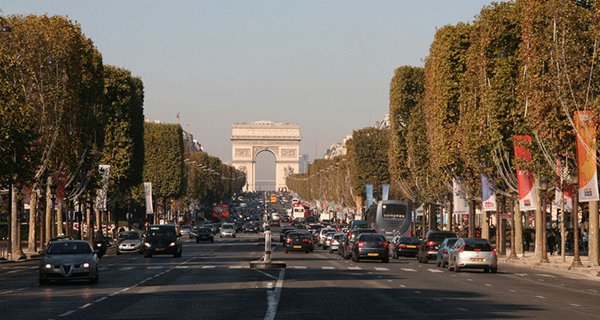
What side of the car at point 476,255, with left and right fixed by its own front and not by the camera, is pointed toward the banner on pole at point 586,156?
right

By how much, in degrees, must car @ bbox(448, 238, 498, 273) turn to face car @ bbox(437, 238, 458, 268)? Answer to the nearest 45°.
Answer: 0° — it already faces it

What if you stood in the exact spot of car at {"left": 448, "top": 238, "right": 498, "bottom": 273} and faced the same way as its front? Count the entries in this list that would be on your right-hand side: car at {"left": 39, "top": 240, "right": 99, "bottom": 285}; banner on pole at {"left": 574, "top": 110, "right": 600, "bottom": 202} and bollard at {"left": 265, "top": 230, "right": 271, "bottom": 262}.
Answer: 1

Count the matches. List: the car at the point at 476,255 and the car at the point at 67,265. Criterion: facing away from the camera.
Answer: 1

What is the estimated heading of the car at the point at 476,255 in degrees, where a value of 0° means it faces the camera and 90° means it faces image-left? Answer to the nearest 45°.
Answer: approximately 180°

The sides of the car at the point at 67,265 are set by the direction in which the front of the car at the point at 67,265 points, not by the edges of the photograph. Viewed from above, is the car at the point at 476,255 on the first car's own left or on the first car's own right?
on the first car's own left

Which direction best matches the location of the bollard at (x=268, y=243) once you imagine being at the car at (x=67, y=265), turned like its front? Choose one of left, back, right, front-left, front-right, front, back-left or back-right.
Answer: back-left

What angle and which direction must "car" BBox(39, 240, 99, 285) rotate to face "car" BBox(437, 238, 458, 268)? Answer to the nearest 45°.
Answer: approximately 135° to its left

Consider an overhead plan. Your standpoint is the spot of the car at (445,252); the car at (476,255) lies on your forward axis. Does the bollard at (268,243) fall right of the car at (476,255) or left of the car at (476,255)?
right

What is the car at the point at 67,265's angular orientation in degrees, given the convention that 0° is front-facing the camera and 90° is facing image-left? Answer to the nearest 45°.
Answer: approximately 0°

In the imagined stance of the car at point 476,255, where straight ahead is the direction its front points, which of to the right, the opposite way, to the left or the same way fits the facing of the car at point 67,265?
the opposite way

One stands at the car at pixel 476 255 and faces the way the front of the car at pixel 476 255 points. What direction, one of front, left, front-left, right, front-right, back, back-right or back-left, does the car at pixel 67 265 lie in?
back-left

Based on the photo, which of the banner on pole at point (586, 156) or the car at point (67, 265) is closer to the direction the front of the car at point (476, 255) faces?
the banner on pole

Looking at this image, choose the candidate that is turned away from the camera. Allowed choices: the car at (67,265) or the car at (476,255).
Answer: the car at (476,255)
